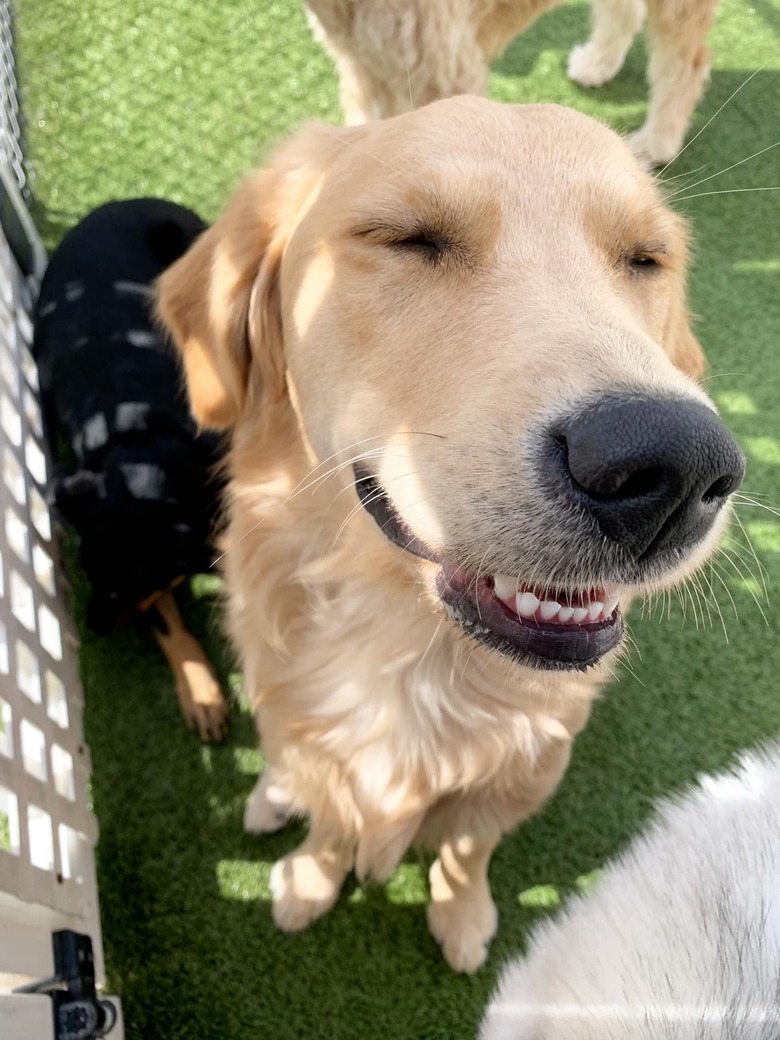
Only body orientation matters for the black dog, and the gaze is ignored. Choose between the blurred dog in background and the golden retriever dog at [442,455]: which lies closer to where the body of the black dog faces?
the golden retriever dog

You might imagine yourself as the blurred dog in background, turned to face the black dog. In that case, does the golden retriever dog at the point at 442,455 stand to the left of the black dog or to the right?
left

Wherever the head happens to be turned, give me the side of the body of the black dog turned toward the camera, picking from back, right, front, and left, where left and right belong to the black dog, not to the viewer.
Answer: front

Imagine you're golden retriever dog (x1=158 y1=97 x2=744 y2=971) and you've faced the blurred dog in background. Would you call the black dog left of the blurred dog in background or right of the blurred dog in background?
left

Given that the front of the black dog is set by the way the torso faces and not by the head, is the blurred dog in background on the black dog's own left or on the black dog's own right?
on the black dog's own left

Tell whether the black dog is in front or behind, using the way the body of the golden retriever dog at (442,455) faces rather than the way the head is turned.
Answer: behind

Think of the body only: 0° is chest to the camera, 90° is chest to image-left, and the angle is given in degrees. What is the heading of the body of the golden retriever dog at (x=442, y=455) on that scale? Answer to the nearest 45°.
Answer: approximately 315°

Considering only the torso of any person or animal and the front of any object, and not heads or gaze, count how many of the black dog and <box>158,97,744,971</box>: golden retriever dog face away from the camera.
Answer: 0
